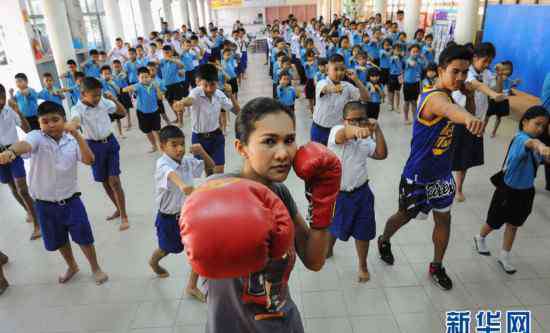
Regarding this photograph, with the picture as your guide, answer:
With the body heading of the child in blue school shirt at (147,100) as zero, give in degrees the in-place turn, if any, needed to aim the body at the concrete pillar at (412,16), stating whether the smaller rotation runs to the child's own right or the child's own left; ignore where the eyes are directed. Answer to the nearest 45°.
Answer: approximately 135° to the child's own left

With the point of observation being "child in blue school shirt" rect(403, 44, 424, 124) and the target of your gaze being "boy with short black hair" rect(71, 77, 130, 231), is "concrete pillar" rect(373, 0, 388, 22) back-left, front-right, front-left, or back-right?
back-right

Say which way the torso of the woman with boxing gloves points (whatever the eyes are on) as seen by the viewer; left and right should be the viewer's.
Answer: facing the viewer and to the right of the viewer

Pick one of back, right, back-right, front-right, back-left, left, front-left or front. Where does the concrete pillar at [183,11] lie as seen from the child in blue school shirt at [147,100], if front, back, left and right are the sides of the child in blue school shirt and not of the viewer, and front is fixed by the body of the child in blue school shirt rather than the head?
back

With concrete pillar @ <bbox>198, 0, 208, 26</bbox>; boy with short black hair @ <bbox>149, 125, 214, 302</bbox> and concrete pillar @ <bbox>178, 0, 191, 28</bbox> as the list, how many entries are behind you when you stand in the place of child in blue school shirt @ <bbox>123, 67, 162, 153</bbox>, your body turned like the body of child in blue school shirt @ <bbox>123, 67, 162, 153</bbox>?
2
